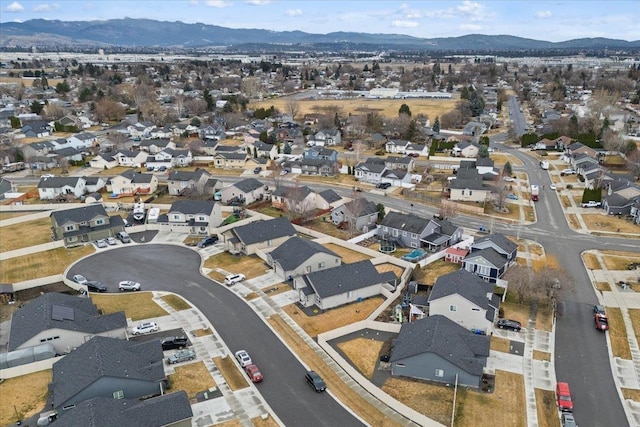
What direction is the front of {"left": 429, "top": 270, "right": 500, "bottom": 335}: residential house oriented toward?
to the viewer's right

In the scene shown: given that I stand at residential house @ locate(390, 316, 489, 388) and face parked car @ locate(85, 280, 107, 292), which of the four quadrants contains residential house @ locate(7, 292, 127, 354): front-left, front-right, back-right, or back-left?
front-left

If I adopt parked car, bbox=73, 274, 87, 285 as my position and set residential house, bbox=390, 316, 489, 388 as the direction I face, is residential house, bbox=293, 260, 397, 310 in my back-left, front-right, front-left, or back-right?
front-left

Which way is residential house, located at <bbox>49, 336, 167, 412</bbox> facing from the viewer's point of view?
to the viewer's right

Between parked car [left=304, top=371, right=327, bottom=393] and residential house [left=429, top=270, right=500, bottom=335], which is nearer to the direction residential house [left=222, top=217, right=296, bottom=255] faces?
the parked car

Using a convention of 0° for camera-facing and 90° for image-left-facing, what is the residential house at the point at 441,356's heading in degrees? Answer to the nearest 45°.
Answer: approximately 270°

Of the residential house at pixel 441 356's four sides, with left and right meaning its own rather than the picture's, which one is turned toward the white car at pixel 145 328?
back

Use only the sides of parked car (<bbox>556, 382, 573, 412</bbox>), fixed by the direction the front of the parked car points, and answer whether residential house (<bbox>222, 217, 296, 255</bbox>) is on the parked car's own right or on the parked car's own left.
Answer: on the parked car's own right

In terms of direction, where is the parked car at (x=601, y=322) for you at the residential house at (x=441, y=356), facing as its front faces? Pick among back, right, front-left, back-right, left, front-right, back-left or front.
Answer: front-left

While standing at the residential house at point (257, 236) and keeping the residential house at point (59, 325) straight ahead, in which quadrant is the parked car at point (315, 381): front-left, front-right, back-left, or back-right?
front-left

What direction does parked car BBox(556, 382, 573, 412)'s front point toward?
toward the camera

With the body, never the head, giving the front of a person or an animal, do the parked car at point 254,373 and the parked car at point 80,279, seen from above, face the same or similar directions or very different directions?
same or similar directions

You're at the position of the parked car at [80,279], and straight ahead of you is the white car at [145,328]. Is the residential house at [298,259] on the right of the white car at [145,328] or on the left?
left

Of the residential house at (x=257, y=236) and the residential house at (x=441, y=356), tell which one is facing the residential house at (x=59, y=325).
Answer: the residential house at (x=257, y=236)

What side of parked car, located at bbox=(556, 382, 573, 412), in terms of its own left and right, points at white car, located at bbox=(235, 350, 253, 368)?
right
